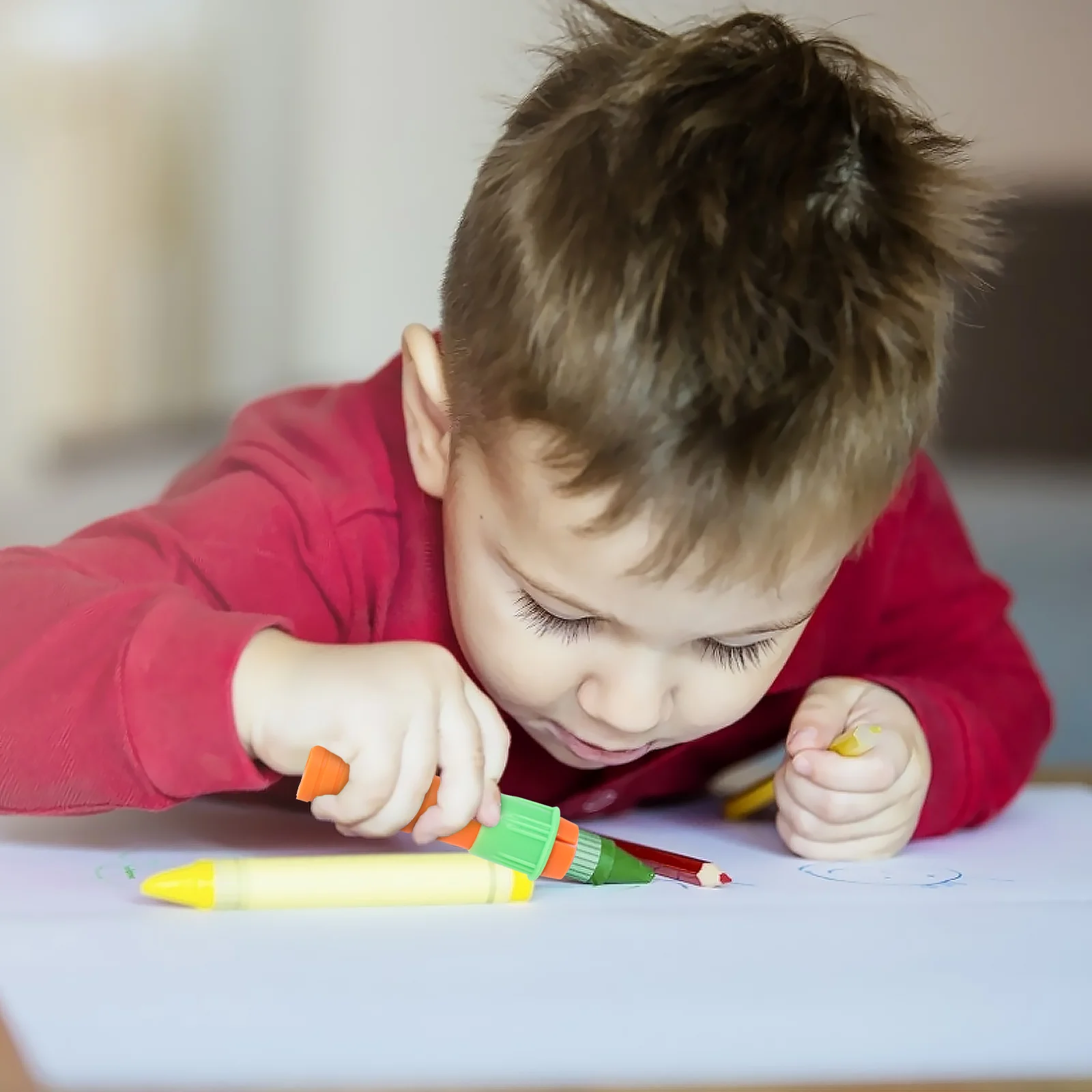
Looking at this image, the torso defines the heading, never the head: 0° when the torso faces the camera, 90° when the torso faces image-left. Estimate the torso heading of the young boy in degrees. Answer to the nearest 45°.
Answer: approximately 0°
